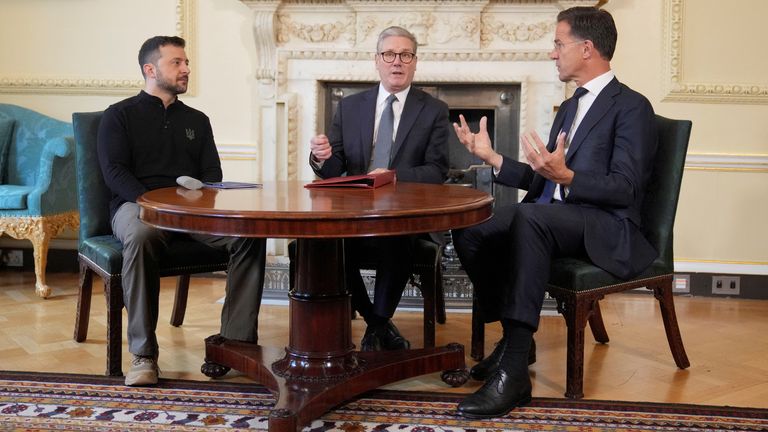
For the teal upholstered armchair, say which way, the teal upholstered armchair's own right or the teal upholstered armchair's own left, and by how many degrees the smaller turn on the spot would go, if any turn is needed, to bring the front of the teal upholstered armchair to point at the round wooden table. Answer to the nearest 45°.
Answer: approximately 45° to the teal upholstered armchair's own left

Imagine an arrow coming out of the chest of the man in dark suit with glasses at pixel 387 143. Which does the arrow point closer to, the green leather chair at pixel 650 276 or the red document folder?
the red document folder

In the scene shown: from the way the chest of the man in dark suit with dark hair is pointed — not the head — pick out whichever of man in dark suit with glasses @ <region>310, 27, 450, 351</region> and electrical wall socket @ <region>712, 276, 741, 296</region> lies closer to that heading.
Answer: the man in dark suit with glasses

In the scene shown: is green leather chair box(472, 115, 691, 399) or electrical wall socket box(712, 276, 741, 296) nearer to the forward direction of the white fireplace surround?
the green leather chair
